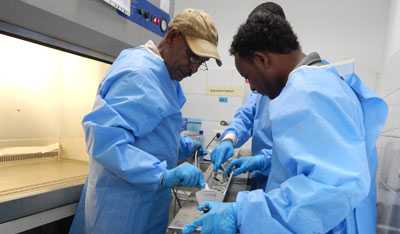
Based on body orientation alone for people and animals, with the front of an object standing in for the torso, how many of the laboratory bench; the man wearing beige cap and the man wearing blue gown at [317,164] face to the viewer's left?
1

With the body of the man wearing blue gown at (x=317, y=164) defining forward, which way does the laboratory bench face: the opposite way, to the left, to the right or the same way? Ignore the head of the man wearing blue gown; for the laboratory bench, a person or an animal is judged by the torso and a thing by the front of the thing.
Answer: the opposite way

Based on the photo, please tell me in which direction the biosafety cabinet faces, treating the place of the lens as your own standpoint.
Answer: facing the viewer and to the right of the viewer

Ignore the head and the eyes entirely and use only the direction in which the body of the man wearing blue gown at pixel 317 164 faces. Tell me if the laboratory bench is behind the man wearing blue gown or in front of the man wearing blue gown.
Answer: in front

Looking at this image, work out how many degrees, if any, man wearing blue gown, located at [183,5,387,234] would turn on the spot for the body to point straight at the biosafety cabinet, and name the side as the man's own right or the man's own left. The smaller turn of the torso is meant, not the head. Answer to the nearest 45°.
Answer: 0° — they already face it

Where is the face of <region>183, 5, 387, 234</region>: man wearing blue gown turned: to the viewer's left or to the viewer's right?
to the viewer's left

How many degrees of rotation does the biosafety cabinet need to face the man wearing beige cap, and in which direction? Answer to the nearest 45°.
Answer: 0° — it already faces them

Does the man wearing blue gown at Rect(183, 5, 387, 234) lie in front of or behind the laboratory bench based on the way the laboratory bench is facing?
in front

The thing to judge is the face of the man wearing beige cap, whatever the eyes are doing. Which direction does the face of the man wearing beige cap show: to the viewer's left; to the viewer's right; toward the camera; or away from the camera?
to the viewer's right

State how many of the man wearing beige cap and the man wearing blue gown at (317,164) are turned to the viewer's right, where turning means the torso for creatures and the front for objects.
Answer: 1

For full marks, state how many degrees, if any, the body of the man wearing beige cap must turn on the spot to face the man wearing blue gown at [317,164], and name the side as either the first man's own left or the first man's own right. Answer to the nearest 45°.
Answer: approximately 45° to the first man's own right

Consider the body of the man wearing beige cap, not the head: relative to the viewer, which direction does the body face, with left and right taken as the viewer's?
facing to the right of the viewer

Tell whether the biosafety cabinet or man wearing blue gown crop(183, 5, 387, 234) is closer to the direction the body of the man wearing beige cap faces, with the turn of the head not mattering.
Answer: the man wearing blue gown
